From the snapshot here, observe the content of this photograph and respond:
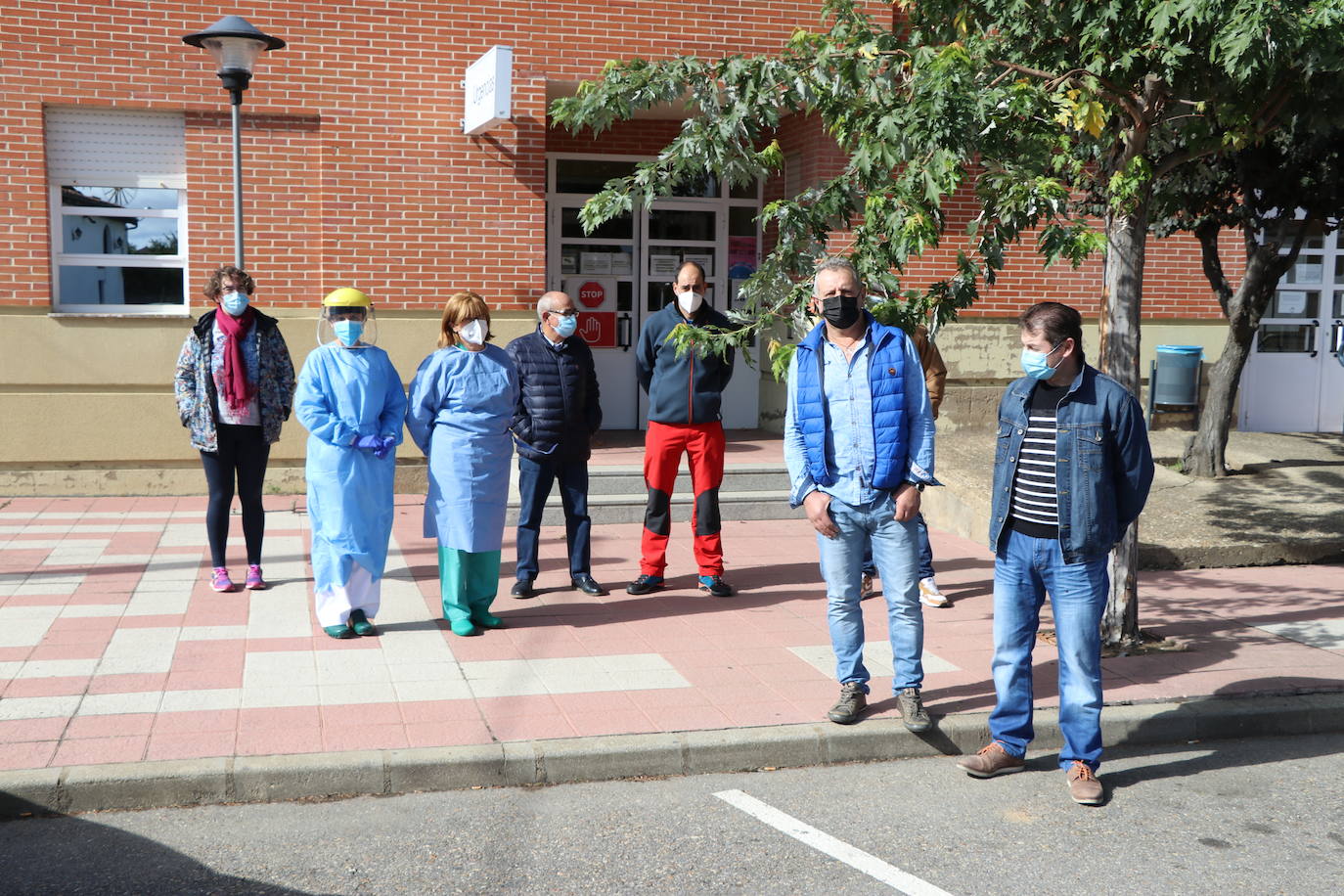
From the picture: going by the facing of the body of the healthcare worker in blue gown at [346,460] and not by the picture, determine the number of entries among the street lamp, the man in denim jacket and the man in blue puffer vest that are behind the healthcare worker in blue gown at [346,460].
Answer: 1

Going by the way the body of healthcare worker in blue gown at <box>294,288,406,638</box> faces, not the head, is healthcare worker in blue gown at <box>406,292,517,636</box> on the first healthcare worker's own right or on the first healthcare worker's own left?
on the first healthcare worker's own left

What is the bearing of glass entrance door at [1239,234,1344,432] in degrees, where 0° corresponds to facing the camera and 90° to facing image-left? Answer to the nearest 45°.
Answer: approximately 0°

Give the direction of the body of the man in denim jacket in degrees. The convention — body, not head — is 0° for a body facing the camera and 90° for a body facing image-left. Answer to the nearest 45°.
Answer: approximately 45°

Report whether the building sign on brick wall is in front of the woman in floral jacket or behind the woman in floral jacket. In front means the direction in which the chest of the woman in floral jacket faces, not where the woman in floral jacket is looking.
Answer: behind

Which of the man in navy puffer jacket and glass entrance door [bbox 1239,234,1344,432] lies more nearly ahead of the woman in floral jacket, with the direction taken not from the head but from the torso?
the man in navy puffer jacket
